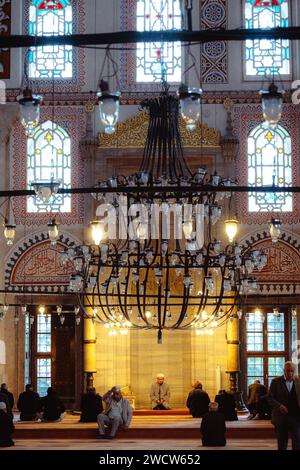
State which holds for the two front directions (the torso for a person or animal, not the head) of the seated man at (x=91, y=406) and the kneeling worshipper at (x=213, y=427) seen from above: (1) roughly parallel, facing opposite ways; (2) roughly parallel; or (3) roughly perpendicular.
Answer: roughly parallel

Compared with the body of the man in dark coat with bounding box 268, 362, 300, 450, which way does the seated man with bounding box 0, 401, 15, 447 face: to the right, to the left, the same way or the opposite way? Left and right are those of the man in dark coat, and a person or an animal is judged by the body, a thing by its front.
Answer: the opposite way

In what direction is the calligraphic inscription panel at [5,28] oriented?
toward the camera

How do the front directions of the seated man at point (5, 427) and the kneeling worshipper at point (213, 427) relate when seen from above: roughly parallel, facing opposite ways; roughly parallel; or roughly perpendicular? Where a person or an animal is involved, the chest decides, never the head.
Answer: roughly parallel

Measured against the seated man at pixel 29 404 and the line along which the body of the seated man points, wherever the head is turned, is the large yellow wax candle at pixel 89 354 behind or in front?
in front

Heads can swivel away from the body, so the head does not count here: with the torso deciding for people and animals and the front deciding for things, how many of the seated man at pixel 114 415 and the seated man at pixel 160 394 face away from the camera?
0

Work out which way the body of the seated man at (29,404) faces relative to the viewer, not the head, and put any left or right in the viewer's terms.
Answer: facing away from the viewer

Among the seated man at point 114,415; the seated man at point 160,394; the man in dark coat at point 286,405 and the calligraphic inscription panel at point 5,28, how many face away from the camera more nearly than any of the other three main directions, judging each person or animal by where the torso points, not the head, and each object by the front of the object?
0

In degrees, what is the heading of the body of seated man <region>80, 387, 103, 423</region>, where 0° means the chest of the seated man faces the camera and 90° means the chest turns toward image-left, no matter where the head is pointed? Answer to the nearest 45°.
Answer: approximately 180°

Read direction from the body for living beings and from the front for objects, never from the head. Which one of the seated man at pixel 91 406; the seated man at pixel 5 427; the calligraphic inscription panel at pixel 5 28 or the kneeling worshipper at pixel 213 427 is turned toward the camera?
the calligraphic inscription panel

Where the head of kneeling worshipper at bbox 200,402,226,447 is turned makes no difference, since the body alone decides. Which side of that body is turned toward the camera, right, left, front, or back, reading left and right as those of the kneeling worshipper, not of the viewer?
back

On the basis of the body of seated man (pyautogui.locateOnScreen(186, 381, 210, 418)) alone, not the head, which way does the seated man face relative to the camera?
away from the camera

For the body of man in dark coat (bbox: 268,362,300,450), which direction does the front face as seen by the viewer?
toward the camera
